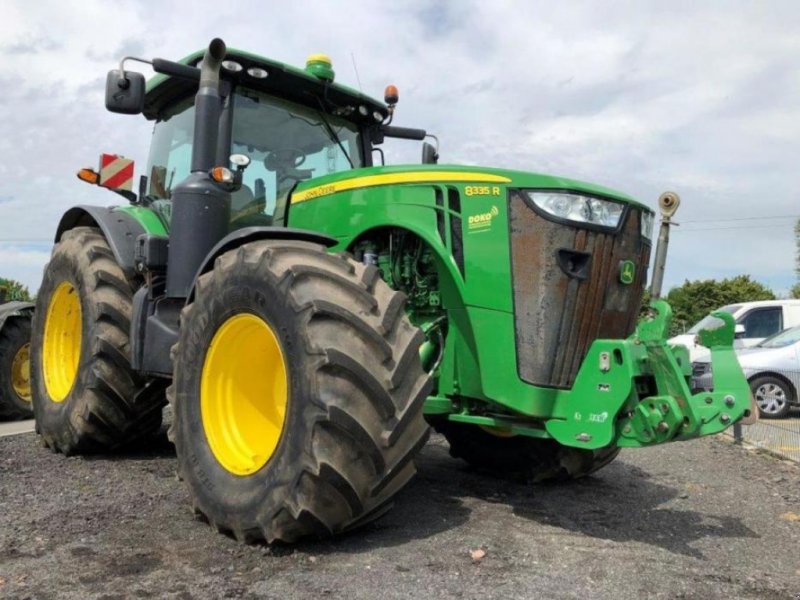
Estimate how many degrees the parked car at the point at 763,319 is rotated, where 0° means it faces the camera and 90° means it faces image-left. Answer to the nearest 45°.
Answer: approximately 45°

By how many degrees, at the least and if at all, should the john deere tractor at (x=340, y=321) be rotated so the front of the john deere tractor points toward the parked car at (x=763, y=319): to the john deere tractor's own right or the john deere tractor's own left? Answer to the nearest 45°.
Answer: approximately 90° to the john deere tractor's own left

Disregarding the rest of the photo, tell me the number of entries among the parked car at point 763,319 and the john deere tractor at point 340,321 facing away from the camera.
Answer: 0

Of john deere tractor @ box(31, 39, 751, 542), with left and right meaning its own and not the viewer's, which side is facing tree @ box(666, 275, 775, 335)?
left

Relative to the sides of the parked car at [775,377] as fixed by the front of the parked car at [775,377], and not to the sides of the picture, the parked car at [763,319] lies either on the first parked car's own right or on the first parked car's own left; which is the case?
on the first parked car's own right

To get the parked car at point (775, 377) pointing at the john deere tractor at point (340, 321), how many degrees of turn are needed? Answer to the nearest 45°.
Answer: approximately 45° to its left

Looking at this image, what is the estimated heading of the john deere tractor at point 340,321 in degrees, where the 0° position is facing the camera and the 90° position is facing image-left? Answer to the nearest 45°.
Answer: approximately 315°

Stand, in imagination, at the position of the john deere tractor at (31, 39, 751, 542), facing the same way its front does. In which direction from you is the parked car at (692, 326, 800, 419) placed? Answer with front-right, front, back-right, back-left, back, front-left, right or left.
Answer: left

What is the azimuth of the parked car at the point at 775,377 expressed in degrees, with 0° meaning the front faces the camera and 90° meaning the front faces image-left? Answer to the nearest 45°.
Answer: approximately 45°

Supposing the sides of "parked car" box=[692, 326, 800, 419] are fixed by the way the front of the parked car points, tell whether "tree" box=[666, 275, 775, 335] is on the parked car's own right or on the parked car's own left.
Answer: on the parked car's own right
